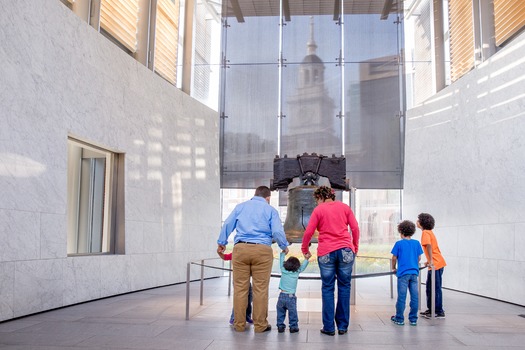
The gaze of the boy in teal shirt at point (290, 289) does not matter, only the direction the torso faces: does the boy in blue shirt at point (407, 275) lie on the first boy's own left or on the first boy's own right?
on the first boy's own right

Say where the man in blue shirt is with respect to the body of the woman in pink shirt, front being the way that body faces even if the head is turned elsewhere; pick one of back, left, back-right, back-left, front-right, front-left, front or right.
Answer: left

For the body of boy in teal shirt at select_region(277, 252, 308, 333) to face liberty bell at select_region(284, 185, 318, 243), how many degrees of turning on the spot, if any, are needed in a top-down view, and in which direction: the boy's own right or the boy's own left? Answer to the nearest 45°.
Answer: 0° — they already face it

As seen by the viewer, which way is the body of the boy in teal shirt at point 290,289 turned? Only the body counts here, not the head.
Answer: away from the camera

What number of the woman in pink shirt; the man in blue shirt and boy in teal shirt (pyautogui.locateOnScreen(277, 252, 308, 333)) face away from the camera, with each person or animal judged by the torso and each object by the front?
3

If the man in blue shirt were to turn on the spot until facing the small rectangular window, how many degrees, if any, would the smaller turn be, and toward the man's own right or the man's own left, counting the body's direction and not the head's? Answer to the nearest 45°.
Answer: approximately 45° to the man's own left

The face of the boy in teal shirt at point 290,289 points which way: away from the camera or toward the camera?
away from the camera

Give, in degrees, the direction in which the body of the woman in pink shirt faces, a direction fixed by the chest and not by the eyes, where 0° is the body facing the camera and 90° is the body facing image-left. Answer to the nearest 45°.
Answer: approximately 180°

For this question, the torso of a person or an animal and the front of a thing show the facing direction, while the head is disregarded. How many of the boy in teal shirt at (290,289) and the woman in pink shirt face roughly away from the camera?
2

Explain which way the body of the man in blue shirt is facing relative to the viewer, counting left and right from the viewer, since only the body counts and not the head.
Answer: facing away from the viewer

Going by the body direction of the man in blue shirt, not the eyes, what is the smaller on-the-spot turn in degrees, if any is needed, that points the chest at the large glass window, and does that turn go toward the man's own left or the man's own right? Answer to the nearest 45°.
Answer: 0° — they already face it

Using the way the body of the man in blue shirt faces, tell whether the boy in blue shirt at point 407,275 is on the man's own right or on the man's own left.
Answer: on the man's own right

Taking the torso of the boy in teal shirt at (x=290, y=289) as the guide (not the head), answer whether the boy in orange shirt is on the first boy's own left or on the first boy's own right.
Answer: on the first boy's own right

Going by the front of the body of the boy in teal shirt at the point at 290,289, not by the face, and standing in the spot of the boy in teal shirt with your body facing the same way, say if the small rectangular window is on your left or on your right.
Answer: on your left
